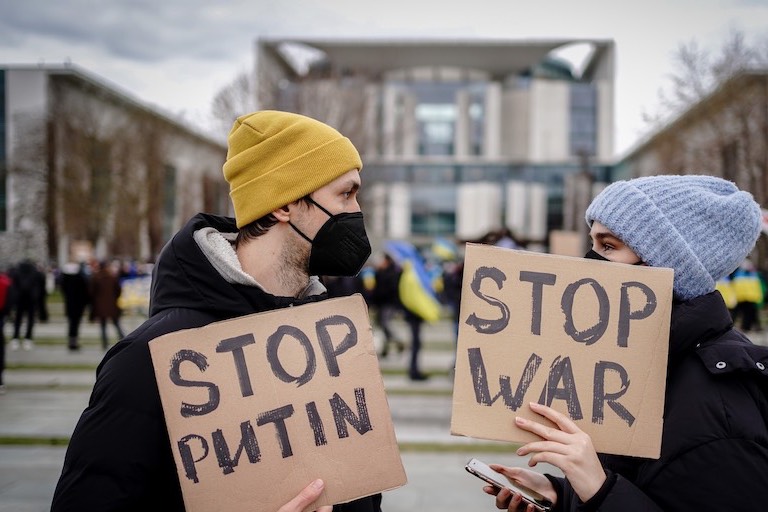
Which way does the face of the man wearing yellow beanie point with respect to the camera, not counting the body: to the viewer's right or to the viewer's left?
to the viewer's right

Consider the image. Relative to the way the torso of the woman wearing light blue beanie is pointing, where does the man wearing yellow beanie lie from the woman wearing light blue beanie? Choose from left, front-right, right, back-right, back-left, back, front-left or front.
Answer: front

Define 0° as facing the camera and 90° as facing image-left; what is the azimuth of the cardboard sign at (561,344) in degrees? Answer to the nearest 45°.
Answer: approximately 0°

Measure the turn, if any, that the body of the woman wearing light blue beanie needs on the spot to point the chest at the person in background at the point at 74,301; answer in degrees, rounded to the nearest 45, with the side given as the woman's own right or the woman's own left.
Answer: approximately 45° to the woman's own right

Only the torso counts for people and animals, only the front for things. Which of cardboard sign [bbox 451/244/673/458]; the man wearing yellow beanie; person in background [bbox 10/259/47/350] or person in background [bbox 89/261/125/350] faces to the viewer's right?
the man wearing yellow beanie

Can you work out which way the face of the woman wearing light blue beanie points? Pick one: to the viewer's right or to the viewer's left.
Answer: to the viewer's left

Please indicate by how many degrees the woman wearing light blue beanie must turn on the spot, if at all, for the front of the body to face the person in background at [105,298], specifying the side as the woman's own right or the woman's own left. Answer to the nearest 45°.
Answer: approximately 45° to the woman's own right

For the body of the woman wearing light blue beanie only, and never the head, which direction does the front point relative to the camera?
to the viewer's left

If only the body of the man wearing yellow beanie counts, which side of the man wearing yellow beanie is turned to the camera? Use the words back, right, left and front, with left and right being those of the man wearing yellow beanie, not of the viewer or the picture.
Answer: right

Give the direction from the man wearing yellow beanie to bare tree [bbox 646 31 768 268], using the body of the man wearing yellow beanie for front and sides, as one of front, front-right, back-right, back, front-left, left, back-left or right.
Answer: front-left
